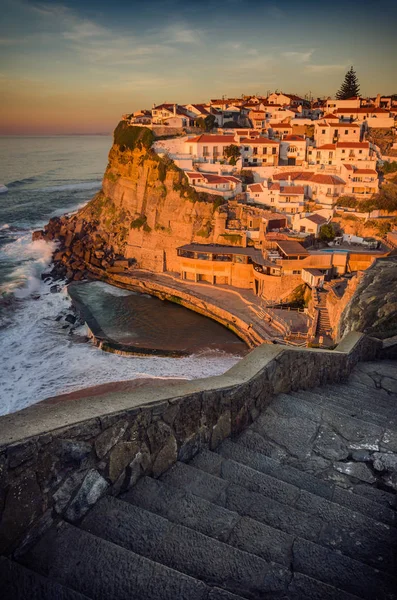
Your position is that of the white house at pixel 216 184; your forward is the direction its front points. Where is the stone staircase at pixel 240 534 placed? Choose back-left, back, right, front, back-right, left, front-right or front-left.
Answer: front-left

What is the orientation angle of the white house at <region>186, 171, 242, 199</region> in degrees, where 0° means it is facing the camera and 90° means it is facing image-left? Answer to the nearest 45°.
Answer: approximately 45°

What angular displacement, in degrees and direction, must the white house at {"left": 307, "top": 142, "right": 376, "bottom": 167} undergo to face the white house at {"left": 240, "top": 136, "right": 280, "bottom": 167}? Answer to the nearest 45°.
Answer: approximately 90° to its right

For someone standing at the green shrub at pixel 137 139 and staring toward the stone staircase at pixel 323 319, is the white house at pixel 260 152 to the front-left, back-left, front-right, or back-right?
front-left

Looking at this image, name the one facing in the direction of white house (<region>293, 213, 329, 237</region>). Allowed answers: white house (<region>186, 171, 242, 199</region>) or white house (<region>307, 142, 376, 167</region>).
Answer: white house (<region>307, 142, 376, 167</region>)

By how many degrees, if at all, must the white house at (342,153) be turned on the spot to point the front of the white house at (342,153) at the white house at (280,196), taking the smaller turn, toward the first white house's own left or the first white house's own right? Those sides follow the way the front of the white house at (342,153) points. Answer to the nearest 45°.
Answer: approximately 45° to the first white house's own right

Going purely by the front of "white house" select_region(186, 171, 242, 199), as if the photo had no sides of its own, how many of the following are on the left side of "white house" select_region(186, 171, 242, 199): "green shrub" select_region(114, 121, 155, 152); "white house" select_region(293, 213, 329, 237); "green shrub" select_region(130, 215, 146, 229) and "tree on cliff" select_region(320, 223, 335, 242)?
2

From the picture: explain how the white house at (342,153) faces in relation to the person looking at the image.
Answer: facing the viewer

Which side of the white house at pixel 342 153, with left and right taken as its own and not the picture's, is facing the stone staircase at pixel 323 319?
front

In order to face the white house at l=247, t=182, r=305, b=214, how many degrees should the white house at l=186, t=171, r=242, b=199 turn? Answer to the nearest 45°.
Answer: approximately 135° to its left

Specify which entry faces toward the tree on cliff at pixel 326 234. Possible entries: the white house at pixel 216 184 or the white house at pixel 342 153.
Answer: the white house at pixel 342 153

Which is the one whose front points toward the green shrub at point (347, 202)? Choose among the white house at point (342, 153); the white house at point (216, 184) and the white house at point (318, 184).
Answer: the white house at point (342, 153)

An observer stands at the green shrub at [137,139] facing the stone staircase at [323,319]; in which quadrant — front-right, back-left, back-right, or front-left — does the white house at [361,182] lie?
front-left

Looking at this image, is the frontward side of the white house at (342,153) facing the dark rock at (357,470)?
yes

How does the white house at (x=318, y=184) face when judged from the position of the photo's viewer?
facing the viewer and to the left of the viewer

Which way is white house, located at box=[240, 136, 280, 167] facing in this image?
toward the camera

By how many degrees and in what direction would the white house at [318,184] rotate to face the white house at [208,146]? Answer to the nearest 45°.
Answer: approximately 90° to its right

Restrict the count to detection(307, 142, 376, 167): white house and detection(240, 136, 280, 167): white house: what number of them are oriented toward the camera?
2

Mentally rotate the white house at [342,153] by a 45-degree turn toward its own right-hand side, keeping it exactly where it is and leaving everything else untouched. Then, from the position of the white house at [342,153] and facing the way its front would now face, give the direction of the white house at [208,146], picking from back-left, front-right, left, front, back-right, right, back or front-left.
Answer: front-right
